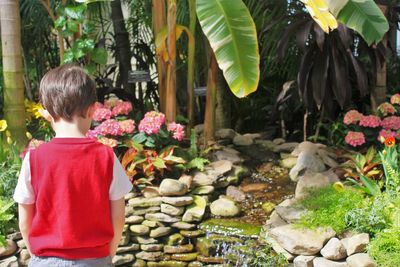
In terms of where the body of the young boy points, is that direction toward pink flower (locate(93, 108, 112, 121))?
yes

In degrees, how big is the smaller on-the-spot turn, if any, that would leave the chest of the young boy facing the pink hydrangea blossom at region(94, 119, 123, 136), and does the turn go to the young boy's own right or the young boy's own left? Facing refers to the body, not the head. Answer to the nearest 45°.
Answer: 0° — they already face it

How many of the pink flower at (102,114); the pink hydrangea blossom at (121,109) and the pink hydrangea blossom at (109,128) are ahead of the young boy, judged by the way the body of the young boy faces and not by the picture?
3

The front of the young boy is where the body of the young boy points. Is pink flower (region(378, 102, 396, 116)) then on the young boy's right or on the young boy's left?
on the young boy's right

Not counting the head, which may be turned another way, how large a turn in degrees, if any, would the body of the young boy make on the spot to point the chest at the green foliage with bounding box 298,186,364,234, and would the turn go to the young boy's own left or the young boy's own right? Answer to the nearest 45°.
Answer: approximately 45° to the young boy's own right

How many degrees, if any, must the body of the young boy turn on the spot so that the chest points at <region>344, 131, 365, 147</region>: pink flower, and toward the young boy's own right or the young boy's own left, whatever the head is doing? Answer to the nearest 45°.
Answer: approximately 45° to the young boy's own right

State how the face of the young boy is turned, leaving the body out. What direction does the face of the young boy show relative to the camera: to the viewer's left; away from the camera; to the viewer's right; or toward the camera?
away from the camera

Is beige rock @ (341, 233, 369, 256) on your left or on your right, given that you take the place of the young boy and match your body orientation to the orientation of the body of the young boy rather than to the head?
on your right

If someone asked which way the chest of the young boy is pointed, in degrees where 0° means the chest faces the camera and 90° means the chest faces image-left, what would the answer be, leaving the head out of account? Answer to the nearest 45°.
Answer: approximately 180°

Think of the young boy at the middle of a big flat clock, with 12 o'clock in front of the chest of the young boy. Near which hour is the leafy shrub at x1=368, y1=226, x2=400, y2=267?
The leafy shrub is roughly at 2 o'clock from the young boy.
